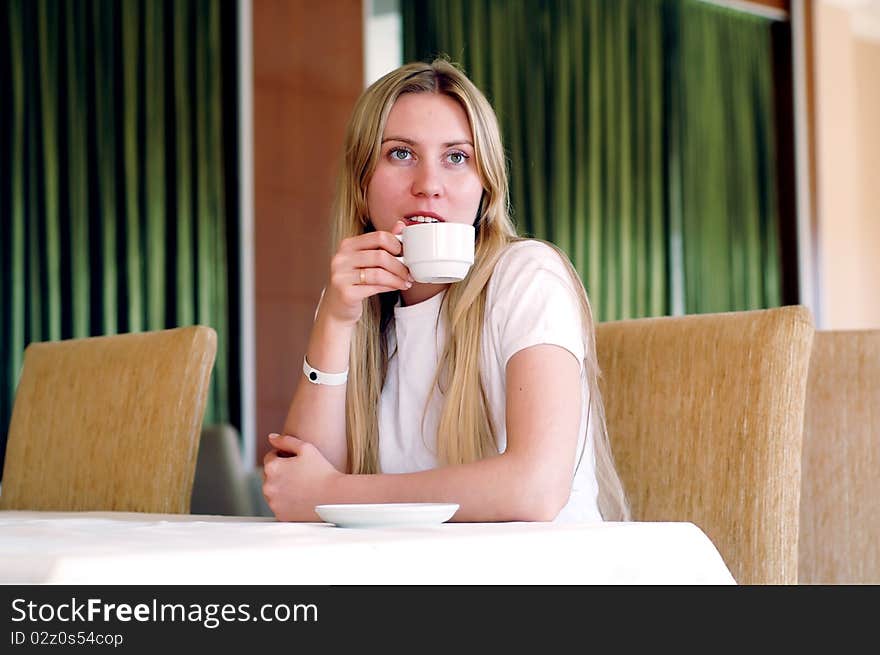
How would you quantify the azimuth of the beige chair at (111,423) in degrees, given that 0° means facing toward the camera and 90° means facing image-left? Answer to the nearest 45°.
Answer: approximately 45°

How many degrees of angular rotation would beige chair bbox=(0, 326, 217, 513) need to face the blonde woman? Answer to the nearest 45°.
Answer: approximately 90° to its left

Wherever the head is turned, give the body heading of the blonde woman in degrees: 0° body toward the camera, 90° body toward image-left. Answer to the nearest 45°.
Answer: approximately 45°

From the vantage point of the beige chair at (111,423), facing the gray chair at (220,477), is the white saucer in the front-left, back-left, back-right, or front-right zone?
back-right

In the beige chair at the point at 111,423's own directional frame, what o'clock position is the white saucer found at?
The white saucer is roughly at 10 o'clock from the beige chair.
